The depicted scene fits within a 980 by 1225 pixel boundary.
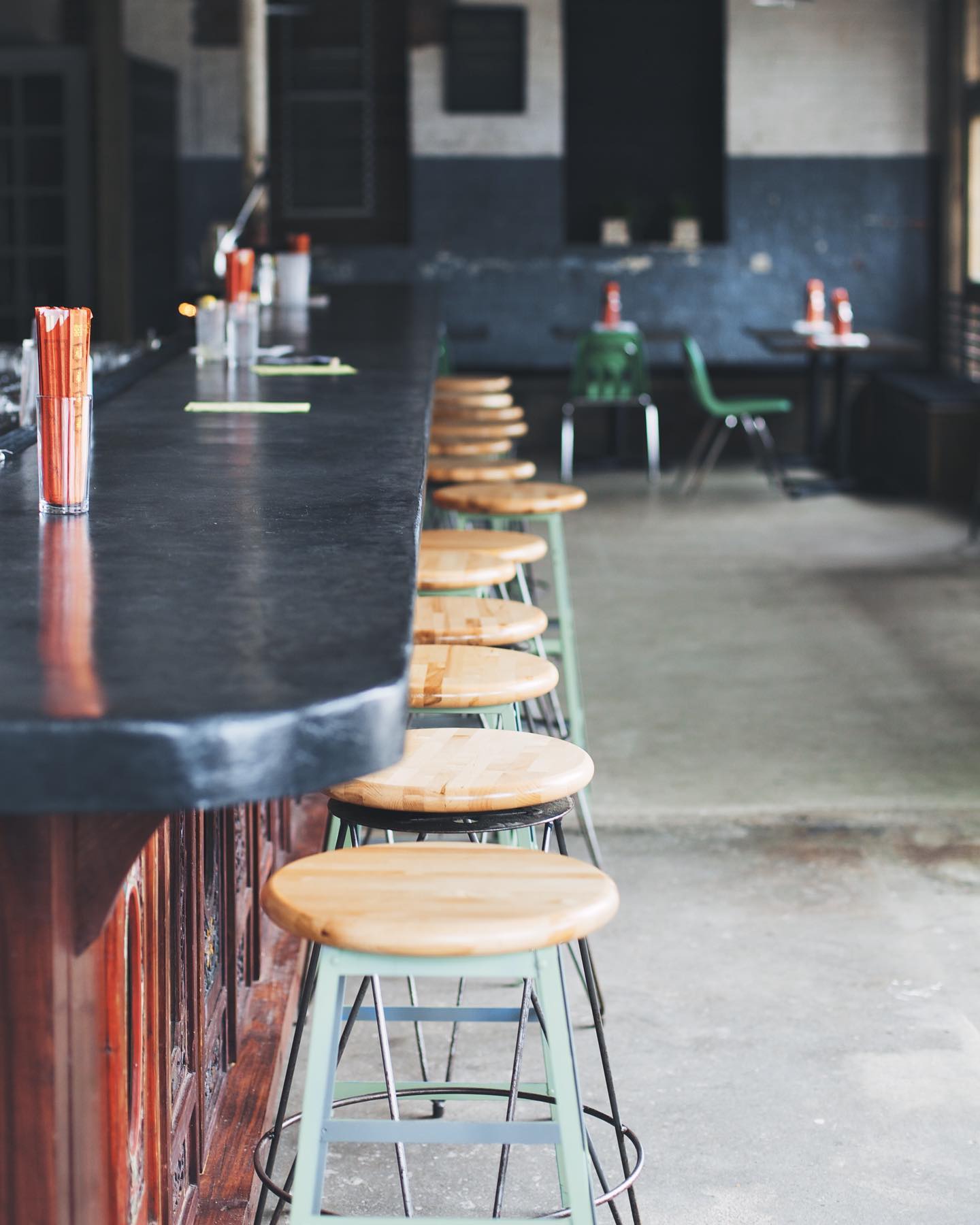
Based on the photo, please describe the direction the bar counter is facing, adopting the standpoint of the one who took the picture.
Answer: facing to the right of the viewer

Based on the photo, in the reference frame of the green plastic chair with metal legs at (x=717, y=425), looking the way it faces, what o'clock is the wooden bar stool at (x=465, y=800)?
The wooden bar stool is roughly at 3 o'clock from the green plastic chair with metal legs.

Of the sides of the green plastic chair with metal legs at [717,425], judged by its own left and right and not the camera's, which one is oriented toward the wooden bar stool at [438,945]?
right

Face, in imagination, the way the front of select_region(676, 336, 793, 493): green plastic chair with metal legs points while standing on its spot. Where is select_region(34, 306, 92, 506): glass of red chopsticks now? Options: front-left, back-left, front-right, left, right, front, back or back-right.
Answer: right

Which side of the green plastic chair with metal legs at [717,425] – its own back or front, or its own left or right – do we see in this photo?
right

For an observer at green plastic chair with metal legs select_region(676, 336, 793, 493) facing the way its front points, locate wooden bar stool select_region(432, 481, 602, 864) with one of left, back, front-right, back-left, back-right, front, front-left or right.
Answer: right

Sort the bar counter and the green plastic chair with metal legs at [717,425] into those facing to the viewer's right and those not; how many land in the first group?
2
